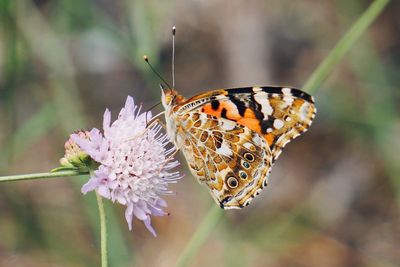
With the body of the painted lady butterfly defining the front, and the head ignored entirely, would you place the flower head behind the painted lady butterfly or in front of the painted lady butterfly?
in front

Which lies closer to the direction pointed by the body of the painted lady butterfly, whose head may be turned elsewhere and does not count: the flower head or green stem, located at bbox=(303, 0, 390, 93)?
the flower head

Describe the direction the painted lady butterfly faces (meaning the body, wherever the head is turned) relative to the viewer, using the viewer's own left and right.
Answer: facing to the left of the viewer

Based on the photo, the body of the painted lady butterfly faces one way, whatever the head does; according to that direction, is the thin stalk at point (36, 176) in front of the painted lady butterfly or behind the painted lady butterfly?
in front
